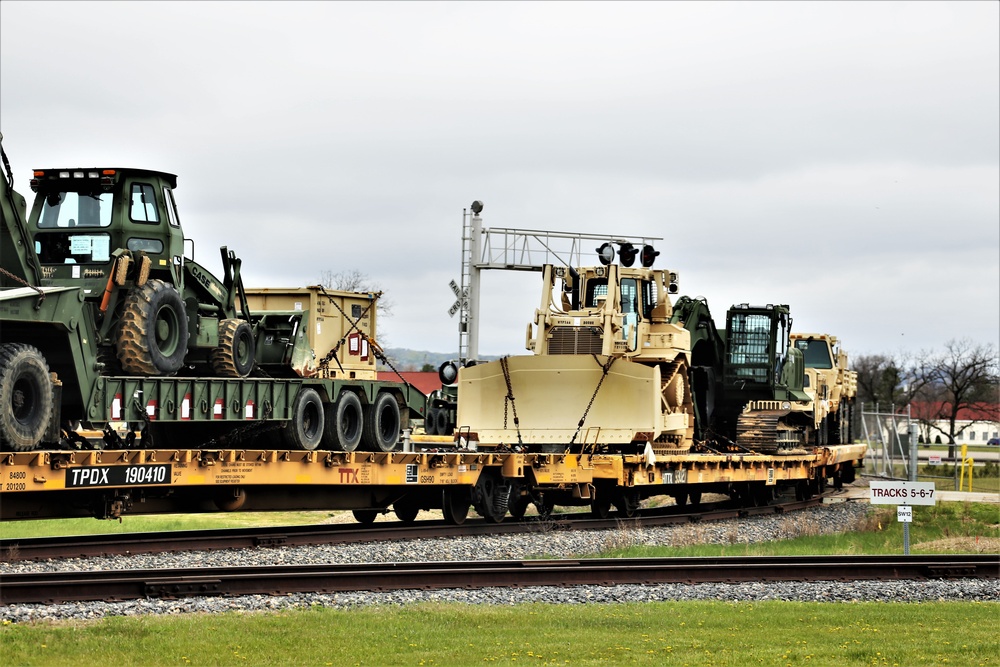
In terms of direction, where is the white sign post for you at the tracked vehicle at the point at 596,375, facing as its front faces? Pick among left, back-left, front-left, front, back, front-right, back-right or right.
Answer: left

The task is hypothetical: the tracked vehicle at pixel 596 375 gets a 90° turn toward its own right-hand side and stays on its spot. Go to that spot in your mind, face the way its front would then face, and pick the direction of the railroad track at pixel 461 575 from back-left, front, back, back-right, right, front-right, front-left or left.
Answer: back-left

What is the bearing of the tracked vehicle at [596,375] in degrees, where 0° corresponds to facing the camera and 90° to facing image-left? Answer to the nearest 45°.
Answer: approximately 45°
